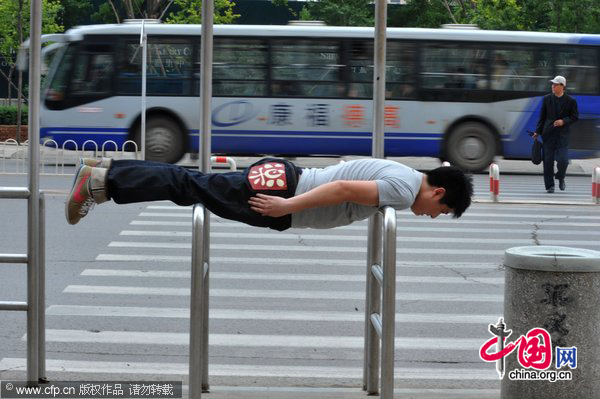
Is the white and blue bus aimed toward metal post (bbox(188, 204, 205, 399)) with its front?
no

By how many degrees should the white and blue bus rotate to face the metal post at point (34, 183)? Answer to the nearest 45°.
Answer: approximately 90° to its left

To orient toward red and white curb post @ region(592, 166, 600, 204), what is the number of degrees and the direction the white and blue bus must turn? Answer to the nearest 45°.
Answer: approximately 135° to its left

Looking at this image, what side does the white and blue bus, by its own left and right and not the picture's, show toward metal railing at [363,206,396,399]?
left

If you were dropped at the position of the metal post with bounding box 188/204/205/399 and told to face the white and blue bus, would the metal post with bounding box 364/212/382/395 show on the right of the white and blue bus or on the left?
right

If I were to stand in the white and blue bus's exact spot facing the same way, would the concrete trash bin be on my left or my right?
on my left

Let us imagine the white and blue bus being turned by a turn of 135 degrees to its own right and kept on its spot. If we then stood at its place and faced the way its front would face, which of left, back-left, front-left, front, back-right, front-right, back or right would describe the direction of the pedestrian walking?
right

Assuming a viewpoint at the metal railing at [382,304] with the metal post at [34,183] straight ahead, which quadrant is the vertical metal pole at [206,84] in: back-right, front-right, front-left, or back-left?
front-right

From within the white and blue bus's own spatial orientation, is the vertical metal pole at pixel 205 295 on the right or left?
on its left

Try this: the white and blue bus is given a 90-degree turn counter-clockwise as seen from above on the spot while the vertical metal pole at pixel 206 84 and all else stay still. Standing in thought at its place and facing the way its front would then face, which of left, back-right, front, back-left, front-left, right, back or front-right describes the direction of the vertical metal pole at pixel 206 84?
front

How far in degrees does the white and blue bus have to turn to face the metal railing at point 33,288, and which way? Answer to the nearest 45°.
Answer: approximately 90° to its left

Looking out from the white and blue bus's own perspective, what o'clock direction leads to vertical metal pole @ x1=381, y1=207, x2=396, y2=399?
The vertical metal pole is roughly at 9 o'clock from the white and blue bus.

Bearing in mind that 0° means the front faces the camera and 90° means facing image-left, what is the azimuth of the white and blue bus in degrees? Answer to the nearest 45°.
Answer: approximately 90°

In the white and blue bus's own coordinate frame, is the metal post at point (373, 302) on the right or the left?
on its left

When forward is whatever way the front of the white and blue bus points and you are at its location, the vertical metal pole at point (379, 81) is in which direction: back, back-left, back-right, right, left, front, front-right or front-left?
left
